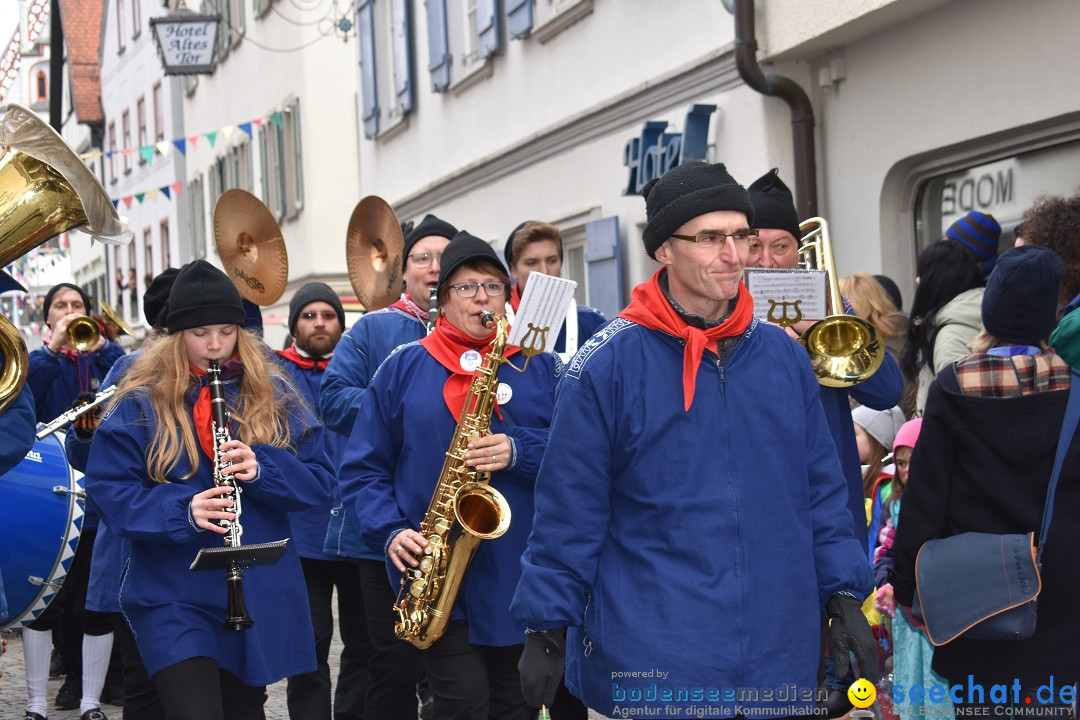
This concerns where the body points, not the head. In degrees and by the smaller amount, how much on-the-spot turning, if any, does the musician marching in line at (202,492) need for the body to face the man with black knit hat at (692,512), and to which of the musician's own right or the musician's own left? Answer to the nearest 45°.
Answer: approximately 45° to the musician's own left

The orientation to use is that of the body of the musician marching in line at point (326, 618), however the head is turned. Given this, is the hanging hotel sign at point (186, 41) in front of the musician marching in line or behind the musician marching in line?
behind

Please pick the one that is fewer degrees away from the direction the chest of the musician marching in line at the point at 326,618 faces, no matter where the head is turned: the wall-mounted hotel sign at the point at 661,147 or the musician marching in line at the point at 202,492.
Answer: the musician marching in line

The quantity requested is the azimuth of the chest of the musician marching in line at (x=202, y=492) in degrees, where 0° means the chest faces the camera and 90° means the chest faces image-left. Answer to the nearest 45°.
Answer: approximately 0°

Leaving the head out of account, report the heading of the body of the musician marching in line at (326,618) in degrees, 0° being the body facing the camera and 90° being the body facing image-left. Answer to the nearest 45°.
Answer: approximately 0°

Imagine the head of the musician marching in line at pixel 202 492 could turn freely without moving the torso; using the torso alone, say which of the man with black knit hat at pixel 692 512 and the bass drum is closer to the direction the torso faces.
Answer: the man with black knit hat

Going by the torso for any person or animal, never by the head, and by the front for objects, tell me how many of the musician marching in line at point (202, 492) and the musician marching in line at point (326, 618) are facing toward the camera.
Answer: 2
